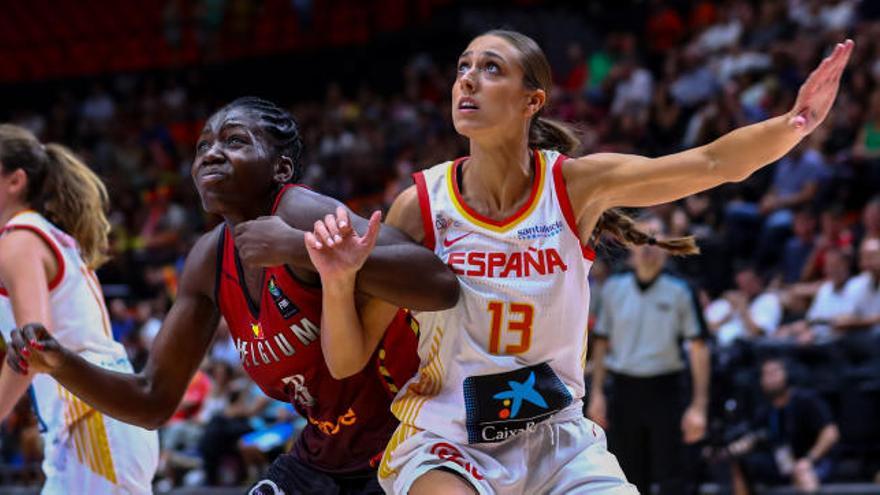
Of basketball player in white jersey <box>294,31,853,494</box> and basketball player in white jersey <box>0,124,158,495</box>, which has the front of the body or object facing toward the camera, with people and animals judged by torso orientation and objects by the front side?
basketball player in white jersey <box>294,31,853,494</box>

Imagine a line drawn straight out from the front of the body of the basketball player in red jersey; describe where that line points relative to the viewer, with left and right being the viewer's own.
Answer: facing the viewer and to the left of the viewer

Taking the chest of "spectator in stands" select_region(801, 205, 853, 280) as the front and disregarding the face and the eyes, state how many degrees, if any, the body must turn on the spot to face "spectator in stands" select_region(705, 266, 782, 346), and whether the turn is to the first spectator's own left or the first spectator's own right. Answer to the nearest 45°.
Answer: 0° — they already face them

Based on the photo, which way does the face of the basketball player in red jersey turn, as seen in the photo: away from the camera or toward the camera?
toward the camera

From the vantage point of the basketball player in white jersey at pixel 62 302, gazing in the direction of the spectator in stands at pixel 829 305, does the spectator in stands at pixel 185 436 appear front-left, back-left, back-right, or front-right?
front-left

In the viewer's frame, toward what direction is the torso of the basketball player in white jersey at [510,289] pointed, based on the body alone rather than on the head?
toward the camera

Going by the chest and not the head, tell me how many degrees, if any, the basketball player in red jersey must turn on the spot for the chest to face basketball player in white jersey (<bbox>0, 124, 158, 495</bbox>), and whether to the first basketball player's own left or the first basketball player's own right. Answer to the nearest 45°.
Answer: approximately 90° to the first basketball player's own right

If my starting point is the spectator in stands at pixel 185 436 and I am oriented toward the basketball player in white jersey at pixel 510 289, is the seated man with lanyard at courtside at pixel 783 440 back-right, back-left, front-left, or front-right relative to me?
front-left

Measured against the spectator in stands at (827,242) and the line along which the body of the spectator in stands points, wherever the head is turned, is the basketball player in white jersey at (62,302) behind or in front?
in front

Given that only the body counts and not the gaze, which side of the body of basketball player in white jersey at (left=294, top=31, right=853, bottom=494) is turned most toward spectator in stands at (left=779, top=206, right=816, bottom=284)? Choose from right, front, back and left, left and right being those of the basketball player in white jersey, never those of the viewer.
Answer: back

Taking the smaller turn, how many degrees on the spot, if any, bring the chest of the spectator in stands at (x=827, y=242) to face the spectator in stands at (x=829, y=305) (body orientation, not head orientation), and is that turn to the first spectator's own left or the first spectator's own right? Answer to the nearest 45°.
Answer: approximately 45° to the first spectator's own left

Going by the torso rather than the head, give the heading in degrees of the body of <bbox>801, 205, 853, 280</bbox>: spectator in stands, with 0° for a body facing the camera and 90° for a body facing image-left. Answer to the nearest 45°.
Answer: approximately 45°

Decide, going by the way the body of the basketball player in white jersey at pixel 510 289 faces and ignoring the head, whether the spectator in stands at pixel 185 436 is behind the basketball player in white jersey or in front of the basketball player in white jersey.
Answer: behind
